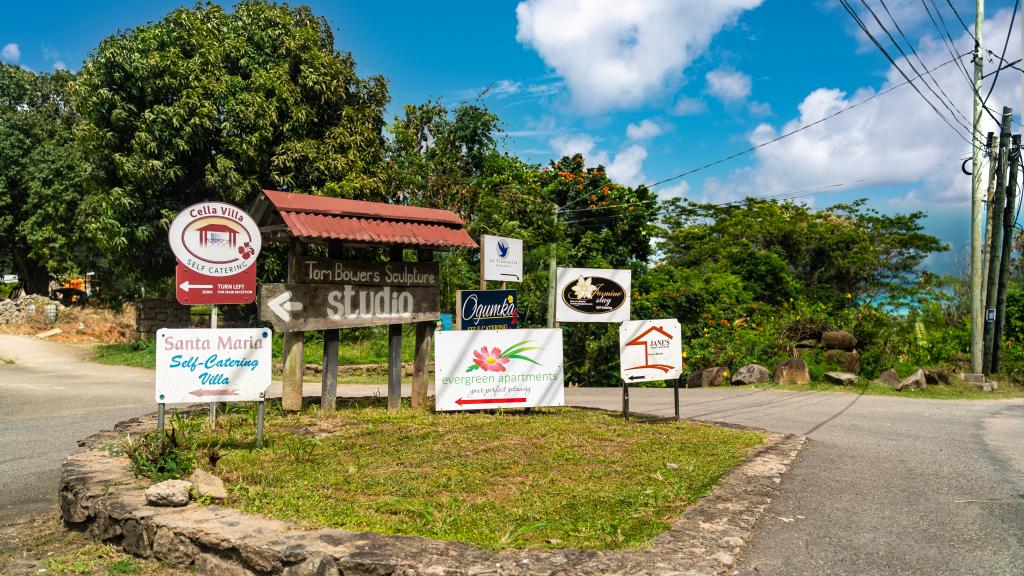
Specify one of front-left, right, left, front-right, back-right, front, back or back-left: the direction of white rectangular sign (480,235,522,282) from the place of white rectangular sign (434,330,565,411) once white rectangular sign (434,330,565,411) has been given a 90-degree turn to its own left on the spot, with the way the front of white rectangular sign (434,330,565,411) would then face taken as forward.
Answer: left

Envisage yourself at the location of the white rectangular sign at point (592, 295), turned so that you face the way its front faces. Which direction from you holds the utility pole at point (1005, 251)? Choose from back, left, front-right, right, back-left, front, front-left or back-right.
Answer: back-left

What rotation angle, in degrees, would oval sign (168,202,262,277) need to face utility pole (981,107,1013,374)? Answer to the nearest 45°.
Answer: approximately 90° to its left

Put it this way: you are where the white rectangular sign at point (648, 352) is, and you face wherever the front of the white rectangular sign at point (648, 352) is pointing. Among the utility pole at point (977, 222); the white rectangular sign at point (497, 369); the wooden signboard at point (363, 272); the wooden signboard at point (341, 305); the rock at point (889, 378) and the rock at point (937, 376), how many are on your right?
3

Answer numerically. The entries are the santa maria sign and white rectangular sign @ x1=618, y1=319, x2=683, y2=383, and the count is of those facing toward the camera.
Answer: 2

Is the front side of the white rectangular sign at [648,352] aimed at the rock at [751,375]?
no

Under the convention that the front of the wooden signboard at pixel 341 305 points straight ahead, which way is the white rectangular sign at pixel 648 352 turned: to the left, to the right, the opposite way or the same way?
the same way

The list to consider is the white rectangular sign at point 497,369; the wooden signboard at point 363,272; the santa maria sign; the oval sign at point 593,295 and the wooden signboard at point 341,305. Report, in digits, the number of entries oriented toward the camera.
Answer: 5

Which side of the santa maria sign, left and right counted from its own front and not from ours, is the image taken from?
front

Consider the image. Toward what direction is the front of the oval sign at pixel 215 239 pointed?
toward the camera

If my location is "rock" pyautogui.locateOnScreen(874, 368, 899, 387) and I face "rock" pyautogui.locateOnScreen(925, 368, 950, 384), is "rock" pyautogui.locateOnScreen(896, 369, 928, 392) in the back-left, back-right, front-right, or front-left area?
front-right

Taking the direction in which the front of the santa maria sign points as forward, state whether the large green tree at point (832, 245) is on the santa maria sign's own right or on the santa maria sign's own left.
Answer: on the santa maria sign's own left

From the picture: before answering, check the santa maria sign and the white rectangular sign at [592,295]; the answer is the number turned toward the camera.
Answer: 2

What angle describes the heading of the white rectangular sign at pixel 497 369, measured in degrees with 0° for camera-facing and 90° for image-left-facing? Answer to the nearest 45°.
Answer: approximately 0°

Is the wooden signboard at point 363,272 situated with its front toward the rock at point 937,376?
no

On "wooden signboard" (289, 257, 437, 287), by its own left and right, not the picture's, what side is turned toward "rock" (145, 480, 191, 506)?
front

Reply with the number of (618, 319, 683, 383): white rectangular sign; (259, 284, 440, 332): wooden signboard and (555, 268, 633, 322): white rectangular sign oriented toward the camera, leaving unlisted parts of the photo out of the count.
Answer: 3

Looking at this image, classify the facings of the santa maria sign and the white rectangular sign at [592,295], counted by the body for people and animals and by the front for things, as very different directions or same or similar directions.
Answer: same or similar directions

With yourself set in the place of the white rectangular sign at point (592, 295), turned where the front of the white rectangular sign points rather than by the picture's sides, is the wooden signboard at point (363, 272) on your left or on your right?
on your right

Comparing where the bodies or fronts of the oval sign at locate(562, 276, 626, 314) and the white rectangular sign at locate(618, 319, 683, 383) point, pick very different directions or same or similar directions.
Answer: same or similar directions
